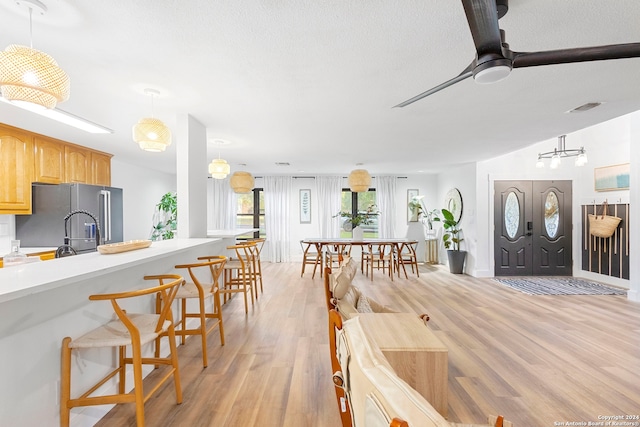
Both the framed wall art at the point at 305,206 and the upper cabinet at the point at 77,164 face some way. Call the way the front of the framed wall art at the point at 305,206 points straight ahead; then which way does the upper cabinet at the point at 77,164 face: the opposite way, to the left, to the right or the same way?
to the left

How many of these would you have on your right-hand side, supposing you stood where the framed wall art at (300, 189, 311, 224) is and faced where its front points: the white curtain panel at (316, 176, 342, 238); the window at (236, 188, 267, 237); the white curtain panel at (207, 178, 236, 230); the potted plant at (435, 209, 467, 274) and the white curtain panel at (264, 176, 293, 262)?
3

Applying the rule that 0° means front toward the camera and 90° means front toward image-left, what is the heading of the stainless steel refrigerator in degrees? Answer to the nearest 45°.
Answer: approximately 315°

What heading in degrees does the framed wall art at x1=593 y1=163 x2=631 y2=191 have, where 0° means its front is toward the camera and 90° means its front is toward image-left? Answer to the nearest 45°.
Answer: approximately 45°

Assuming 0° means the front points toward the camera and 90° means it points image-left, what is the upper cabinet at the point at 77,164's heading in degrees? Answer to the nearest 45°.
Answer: approximately 315°

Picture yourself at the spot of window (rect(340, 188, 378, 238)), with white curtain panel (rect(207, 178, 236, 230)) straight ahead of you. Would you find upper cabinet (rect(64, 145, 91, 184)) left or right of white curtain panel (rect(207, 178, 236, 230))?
left

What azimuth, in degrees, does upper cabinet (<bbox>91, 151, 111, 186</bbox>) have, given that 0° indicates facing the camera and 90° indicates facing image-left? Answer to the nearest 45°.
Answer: approximately 315°

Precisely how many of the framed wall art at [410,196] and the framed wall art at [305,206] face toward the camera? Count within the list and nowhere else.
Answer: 2

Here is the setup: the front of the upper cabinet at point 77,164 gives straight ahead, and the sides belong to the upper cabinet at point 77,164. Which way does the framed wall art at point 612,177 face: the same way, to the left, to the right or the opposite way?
the opposite way

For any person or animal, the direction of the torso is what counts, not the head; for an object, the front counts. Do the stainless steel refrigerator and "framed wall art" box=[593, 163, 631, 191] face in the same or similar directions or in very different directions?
very different directions
